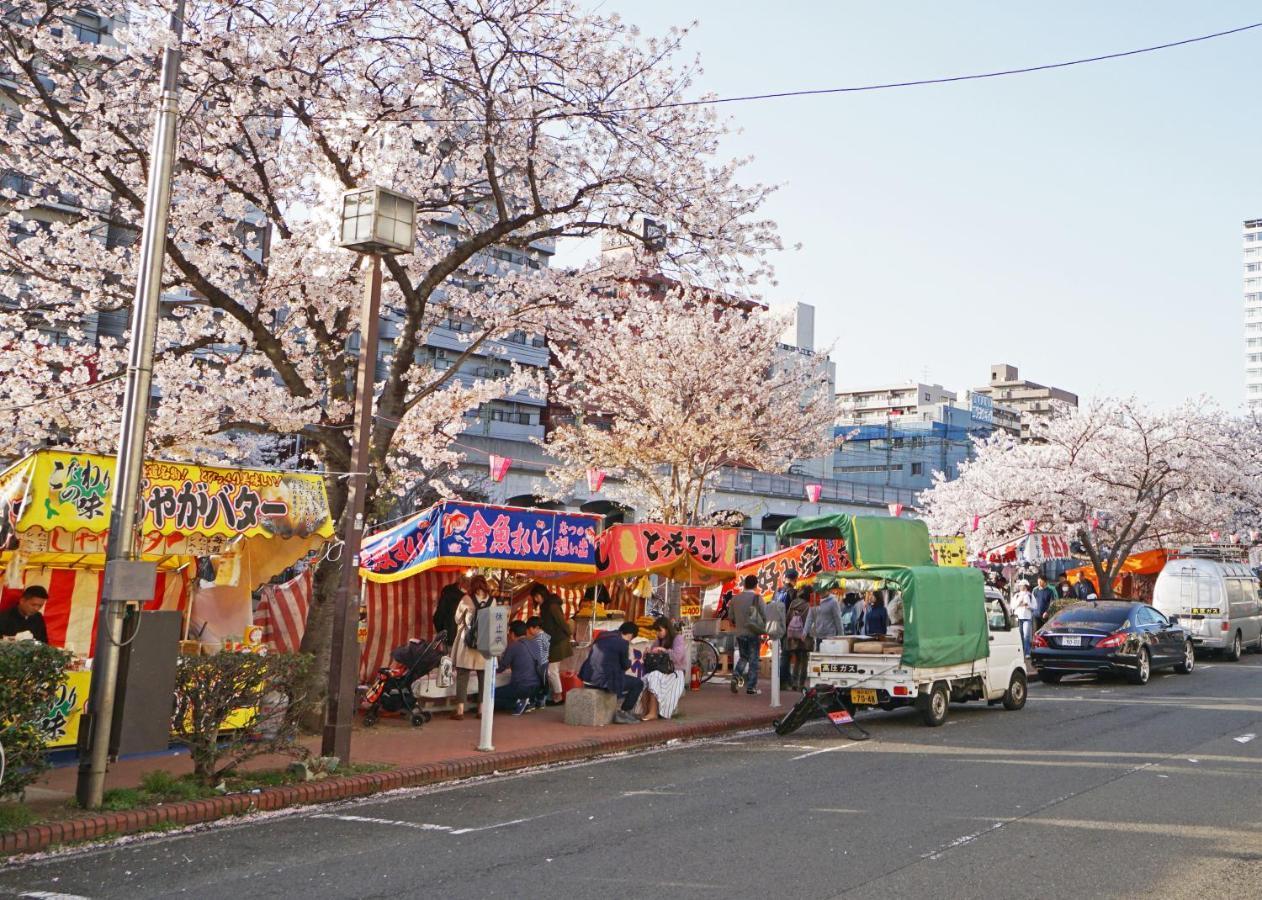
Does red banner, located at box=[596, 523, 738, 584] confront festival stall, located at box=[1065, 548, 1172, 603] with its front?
no

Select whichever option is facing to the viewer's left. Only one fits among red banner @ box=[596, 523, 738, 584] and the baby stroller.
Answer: the baby stroller

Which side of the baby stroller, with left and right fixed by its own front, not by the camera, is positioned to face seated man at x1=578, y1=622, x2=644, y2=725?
back

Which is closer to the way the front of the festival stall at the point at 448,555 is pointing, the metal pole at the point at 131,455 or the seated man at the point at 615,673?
the seated man

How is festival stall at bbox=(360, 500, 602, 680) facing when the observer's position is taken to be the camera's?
facing the viewer and to the right of the viewer

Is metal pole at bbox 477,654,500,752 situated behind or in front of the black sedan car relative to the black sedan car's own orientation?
behind

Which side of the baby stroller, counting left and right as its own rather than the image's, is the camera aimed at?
left

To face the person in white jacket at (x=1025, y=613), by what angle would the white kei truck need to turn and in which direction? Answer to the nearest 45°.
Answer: approximately 45° to its left

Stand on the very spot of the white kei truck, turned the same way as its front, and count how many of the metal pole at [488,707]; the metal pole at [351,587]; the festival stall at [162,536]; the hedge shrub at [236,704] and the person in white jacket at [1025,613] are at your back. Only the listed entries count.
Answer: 4

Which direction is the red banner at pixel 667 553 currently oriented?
toward the camera

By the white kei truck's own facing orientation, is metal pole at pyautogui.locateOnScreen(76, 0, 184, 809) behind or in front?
behind

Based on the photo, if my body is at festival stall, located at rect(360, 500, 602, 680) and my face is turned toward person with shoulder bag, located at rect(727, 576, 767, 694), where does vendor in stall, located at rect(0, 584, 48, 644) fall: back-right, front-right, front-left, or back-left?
back-right

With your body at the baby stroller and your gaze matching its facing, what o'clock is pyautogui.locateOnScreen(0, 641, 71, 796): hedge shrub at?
The hedge shrub is roughly at 10 o'clock from the baby stroller.
